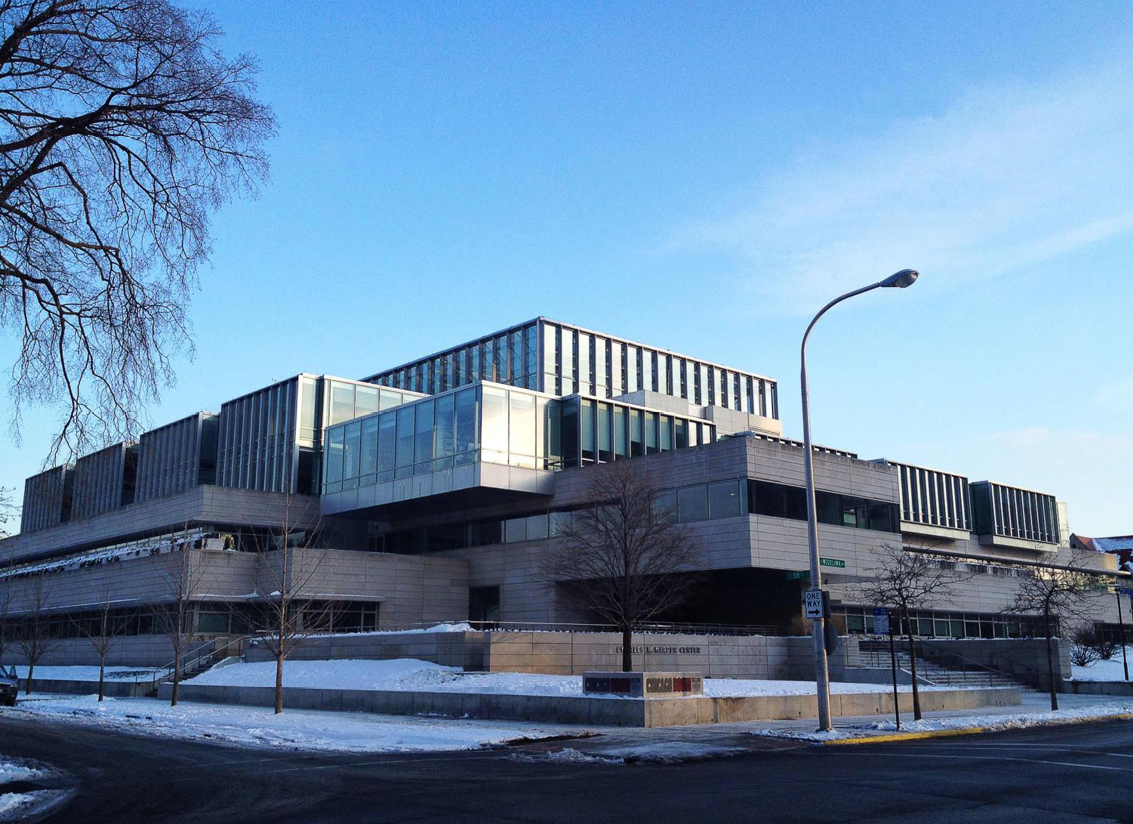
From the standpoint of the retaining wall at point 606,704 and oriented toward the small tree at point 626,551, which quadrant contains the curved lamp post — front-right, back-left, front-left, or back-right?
back-right

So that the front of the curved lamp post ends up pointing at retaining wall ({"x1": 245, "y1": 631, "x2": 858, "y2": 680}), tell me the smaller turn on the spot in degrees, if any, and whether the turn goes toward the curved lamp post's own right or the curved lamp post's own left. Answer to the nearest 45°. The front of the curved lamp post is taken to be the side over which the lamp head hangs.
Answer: approximately 135° to the curved lamp post's own left

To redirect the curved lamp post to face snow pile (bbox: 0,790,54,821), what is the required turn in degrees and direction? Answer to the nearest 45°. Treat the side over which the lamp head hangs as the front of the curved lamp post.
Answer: approximately 135° to its right

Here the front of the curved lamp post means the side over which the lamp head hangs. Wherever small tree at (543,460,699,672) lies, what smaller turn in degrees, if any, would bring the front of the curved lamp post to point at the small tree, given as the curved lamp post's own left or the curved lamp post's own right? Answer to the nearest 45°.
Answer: approximately 135° to the curved lamp post's own left

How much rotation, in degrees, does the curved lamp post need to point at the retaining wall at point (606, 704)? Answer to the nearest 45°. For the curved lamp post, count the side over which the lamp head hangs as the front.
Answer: approximately 135° to its left

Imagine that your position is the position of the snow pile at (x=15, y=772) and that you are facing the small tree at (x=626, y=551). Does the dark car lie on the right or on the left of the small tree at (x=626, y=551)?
left

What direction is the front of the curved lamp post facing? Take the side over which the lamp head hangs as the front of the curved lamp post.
to the viewer's right

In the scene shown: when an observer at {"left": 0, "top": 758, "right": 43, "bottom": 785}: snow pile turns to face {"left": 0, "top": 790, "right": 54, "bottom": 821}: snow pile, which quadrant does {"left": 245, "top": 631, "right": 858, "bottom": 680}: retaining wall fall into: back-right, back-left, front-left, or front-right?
back-left
